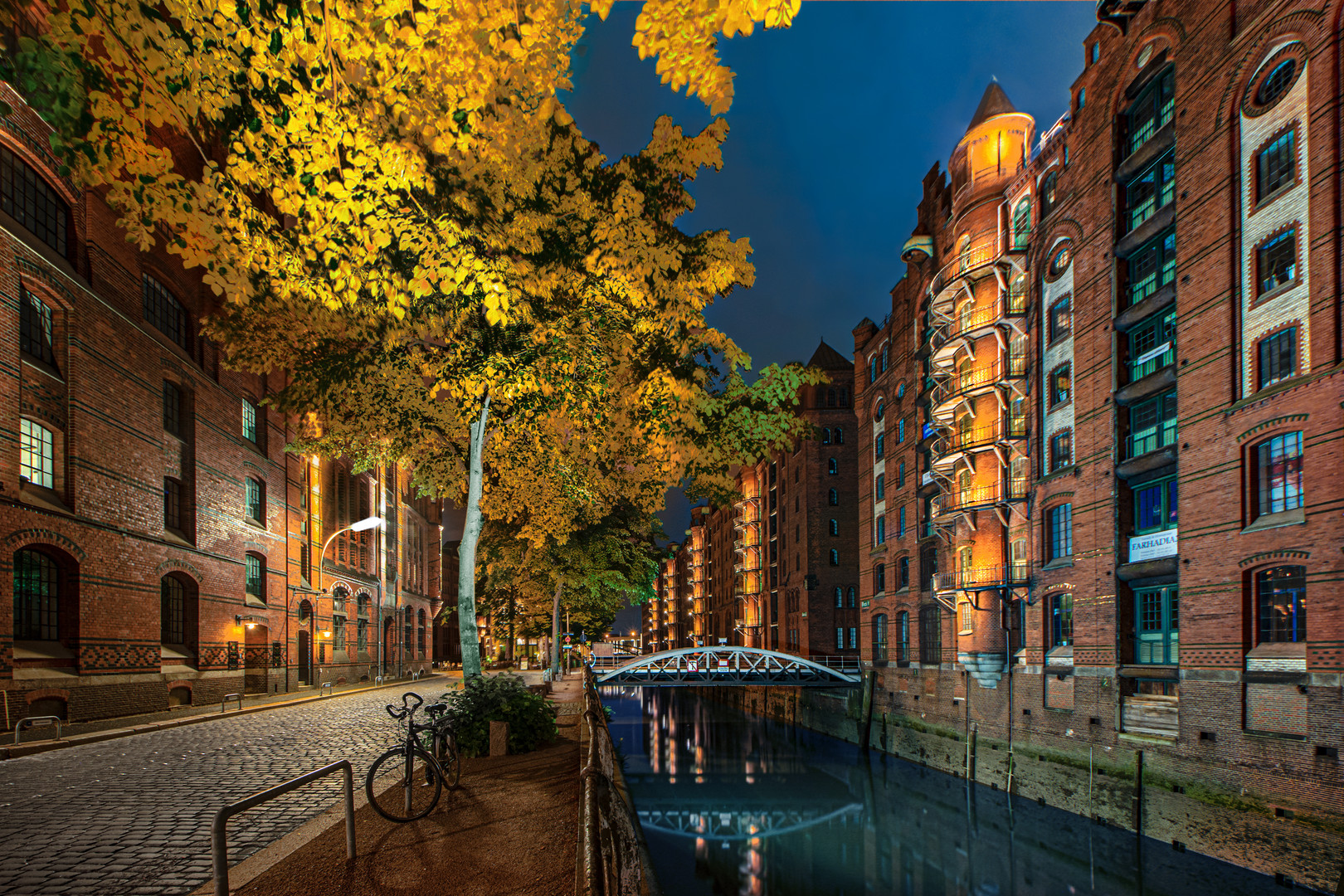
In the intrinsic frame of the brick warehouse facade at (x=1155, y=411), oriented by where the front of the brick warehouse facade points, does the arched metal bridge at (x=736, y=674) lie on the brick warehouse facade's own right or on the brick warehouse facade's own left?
on the brick warehouse facade's own right

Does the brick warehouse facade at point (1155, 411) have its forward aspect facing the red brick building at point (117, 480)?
yes

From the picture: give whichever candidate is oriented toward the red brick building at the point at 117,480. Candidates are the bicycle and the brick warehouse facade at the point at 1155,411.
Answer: the brick warehouse facade

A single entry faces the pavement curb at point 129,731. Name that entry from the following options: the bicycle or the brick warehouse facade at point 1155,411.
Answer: the brick warehouse facade

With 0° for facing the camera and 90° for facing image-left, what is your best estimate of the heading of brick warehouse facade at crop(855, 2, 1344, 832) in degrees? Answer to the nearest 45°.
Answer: approximately 45°

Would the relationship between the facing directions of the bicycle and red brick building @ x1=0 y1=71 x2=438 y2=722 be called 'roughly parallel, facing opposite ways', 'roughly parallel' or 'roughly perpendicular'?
roughly perpendicular

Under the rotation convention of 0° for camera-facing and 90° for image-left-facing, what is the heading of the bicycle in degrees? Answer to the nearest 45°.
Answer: approximately 45°
